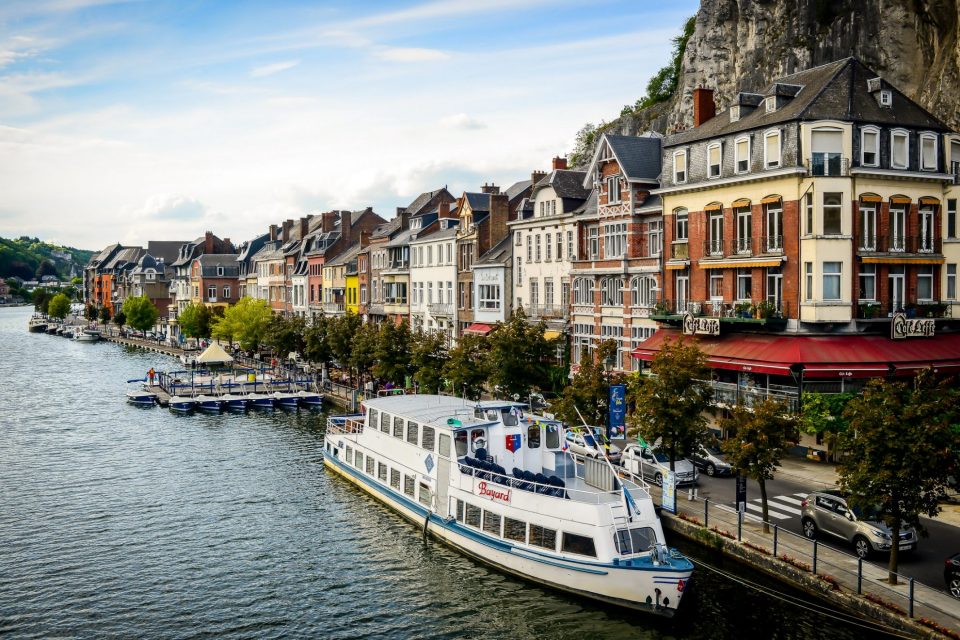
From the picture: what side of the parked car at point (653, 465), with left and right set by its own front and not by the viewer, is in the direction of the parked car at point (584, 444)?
back

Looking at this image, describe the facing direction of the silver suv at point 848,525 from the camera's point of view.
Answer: facing the viewer and to the right of the viewer

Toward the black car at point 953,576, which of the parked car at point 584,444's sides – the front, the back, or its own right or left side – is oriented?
front

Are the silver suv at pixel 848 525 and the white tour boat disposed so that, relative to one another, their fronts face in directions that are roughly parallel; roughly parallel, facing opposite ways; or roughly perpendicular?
roughly parallel

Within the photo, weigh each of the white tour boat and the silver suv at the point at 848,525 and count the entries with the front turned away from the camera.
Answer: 0

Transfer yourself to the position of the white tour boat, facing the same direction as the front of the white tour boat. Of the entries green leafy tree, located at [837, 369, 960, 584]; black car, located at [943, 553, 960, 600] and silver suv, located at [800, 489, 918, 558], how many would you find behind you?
0

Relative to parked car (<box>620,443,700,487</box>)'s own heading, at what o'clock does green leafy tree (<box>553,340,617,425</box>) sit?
The green leafy tree is roughly at 6 o'clock from the parked car.

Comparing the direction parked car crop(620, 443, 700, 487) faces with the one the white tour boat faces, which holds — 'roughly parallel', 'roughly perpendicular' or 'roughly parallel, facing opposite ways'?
roughly parallel

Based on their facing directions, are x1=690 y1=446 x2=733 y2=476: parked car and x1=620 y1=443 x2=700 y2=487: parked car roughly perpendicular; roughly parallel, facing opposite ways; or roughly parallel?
roughly parallel

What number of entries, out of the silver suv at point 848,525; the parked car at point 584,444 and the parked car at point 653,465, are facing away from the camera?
0

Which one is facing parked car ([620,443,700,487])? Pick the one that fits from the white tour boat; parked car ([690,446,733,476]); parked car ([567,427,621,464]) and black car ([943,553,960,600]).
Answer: parked car ([567,427,621,464])

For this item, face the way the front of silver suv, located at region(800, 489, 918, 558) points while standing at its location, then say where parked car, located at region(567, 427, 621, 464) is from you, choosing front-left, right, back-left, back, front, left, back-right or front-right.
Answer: back

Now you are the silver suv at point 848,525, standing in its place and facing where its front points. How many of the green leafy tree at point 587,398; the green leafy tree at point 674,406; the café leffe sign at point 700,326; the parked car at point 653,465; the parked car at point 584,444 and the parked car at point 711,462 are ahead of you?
0

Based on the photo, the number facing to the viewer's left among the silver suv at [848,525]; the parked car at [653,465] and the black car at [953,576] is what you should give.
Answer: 0

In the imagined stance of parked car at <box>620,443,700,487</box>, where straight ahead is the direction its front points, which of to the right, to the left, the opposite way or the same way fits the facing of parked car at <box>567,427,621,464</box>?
the same way

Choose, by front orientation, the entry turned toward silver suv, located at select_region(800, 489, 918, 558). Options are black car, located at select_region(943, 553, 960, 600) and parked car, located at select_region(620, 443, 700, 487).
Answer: the parked car

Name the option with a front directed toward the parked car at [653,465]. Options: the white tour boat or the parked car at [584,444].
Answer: the parked car at [584,444]

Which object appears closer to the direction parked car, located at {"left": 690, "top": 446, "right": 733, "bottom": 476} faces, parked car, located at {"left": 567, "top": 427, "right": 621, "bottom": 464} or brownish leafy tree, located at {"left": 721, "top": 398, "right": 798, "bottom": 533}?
the brownish leafy tree

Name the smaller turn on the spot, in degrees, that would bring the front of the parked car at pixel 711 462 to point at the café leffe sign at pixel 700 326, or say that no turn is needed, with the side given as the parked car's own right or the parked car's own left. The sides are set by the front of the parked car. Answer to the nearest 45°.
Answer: approximately 135° to the parked car's own left
